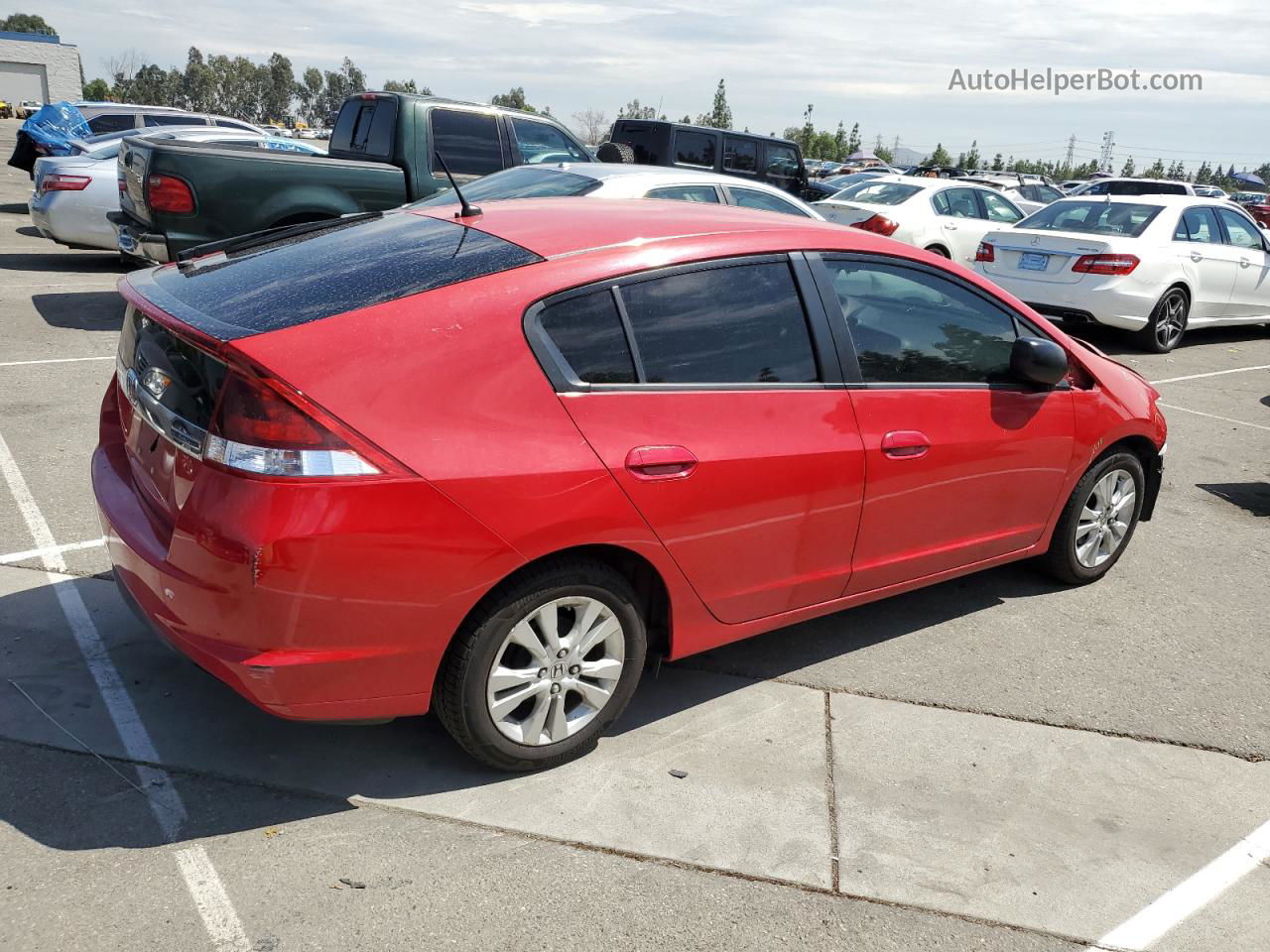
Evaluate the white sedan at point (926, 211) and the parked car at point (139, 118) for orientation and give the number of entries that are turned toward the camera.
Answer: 0

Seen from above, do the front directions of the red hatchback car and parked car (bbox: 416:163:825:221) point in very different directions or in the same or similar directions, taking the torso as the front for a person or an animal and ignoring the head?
same or similar directions

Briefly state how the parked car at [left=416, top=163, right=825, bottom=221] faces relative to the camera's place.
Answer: facing away from the viewer and to the right of the viewer

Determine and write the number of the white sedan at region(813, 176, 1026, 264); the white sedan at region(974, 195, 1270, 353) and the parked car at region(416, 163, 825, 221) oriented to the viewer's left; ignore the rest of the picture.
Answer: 0

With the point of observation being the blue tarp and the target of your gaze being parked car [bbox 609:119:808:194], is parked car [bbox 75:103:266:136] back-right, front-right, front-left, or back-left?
front-left

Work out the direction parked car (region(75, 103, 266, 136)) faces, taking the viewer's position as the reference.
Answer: facing to the right of the viewer

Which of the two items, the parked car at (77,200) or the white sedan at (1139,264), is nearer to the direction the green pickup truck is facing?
the white sedan

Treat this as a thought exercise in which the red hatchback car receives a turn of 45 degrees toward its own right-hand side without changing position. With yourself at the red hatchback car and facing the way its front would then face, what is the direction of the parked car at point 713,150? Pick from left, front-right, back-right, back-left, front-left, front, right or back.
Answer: left

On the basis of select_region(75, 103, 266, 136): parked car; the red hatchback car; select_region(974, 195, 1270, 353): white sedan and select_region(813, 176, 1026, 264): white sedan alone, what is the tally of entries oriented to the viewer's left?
0

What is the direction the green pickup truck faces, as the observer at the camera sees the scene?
facing away from the viewer and to the right of the viewer

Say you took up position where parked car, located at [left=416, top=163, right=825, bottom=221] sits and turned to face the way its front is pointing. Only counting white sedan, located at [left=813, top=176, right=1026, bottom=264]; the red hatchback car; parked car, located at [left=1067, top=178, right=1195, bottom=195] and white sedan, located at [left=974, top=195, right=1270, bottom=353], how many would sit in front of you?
3

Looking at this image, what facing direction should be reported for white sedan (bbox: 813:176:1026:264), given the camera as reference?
facing away from the viewer and to the right of the viewer

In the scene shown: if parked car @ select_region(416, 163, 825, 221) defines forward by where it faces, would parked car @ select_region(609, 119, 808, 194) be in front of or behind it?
in front

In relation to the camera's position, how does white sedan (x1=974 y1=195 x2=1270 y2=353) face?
facing away from the viewer and to the right of the viewer
